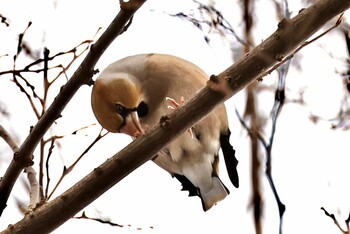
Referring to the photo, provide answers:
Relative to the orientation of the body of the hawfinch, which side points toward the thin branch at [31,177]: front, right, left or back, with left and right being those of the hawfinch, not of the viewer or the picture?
front

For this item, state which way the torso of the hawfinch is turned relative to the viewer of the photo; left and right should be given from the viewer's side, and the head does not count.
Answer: facing the viewer and to the left of the viewer
